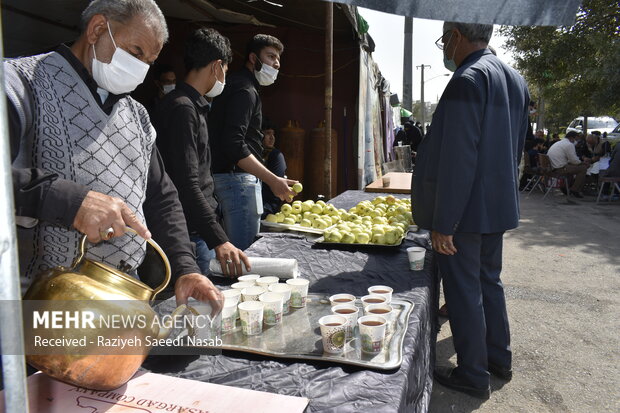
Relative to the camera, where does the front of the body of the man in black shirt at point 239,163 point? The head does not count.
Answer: to the viewer's right

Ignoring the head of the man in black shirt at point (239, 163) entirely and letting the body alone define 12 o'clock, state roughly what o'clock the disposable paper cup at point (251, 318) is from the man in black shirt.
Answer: The disposable paper cup is roughly at 3 o'clock from the man in black shirt.

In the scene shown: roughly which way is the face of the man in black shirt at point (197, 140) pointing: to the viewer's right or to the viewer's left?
to the viewer's right

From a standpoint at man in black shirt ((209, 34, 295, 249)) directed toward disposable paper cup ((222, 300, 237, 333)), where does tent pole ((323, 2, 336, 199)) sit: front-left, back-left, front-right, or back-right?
back-left

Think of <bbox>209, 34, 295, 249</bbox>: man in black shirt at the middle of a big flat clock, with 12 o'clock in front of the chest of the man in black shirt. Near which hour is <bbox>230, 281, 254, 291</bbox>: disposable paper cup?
The disposable paper cup is roughly at 3 o'clock from the man in black shirt.

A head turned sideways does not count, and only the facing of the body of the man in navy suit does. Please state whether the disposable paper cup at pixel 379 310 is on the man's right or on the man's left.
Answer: on the man's left

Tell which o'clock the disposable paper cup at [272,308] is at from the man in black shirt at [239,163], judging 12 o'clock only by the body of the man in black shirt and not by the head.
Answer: The disposable paper cup is roughly at 3 o'clock from the man in black shirt.

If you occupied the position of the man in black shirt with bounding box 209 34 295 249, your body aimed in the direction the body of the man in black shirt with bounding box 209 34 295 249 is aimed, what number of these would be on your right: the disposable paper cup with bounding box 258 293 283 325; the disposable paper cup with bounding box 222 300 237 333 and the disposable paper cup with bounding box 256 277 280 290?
3

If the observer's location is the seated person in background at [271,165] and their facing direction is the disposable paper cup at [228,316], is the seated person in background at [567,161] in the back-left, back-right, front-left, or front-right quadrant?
back-left
